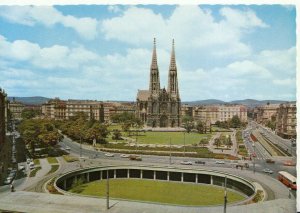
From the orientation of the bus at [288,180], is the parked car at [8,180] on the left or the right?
on its right

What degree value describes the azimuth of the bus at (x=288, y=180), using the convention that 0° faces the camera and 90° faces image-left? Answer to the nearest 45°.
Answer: approximately 315°

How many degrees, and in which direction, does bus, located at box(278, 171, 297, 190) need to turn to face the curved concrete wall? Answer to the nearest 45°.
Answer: approximately 135° to its right

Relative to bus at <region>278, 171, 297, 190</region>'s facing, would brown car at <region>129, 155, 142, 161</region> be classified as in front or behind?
behind
